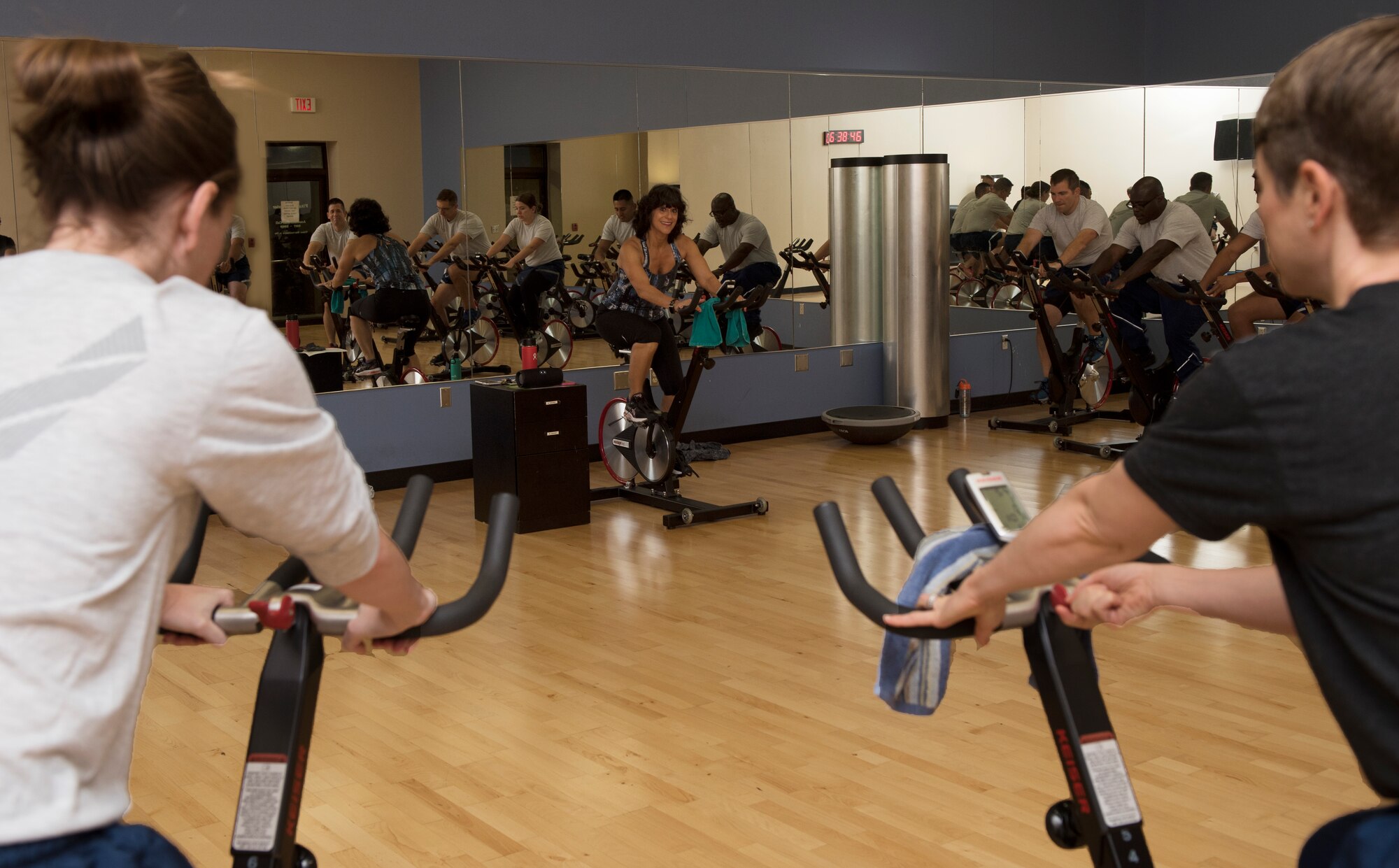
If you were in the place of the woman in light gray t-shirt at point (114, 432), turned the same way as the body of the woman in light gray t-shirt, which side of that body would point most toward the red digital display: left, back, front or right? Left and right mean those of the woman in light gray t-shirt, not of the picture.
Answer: front

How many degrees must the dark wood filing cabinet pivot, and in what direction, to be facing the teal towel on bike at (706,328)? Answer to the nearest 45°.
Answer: approximately 90° to its left

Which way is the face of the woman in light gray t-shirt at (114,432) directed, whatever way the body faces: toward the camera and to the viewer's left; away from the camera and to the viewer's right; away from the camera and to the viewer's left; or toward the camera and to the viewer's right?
away from the camera and to the viewer's right

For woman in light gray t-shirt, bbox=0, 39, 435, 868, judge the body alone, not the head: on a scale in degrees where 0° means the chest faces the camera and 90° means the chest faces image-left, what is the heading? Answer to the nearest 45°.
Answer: approximately 225°

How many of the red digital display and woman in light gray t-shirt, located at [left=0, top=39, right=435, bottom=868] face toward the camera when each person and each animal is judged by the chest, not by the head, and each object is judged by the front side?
1

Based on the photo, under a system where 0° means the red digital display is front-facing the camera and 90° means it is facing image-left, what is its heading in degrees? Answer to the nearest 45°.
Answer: approximately 0°

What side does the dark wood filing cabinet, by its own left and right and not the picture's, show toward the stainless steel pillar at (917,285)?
left

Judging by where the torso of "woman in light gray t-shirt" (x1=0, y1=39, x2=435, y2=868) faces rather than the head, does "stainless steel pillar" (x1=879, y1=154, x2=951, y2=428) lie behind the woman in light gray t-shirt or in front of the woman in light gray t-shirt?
in front

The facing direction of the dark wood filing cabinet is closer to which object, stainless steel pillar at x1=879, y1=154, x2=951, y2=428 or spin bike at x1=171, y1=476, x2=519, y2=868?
the spin bike

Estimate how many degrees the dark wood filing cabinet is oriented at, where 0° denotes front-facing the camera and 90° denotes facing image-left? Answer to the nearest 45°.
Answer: approximately 315°
